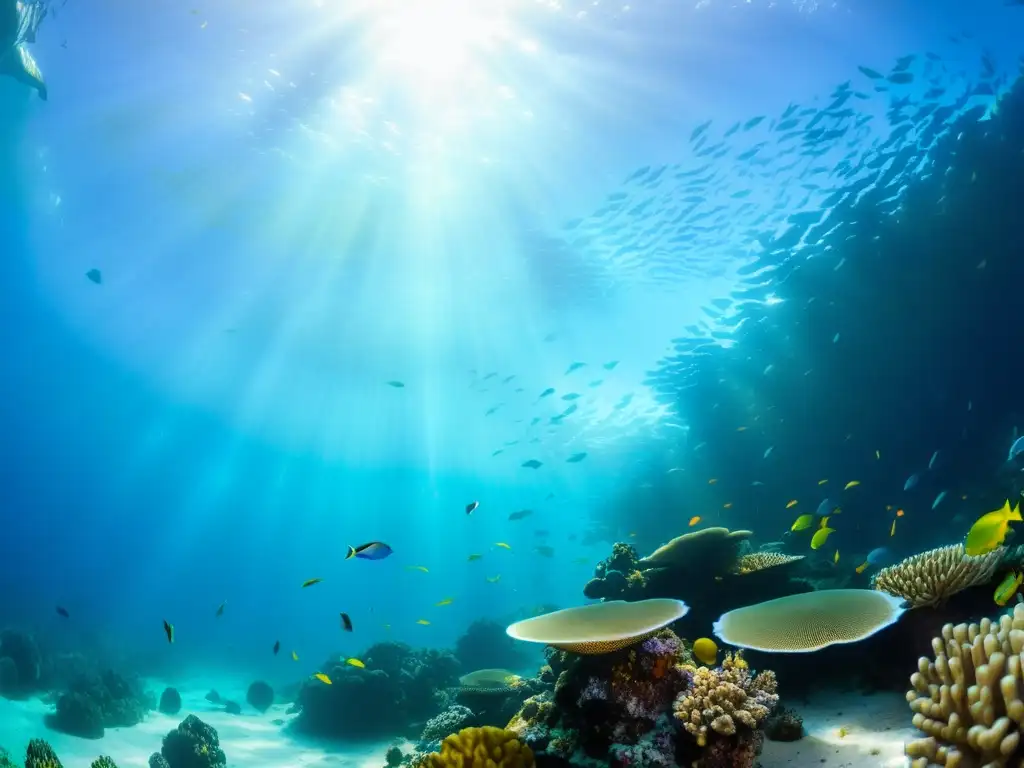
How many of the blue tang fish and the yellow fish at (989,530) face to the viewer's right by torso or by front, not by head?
1

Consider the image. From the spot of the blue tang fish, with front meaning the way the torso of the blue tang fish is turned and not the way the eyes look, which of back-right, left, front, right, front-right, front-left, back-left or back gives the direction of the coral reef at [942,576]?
front-right

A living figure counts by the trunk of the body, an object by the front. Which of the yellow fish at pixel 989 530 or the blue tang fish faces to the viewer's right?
the blue tang fish

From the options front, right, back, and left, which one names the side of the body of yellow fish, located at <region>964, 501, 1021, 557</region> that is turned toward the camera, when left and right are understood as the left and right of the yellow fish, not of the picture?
left

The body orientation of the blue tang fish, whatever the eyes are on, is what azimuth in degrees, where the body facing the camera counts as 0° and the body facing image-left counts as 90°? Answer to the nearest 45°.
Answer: approximately 270°
